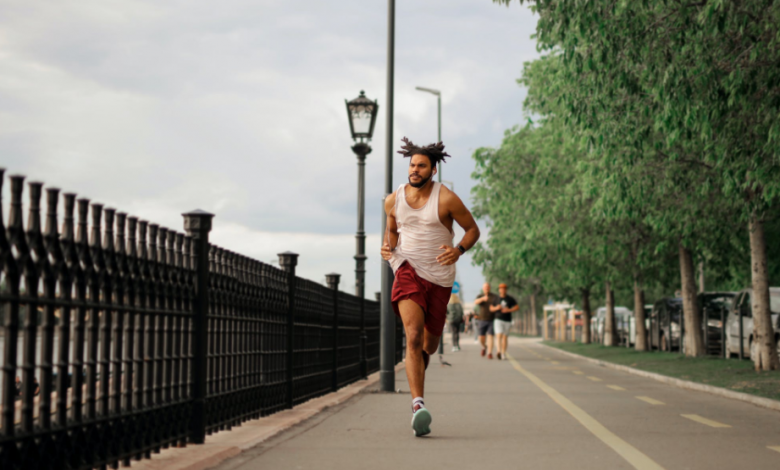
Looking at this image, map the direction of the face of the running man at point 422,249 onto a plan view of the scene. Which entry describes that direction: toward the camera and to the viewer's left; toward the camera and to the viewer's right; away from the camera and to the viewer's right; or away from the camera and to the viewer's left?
toward the camera and to the viewer's left

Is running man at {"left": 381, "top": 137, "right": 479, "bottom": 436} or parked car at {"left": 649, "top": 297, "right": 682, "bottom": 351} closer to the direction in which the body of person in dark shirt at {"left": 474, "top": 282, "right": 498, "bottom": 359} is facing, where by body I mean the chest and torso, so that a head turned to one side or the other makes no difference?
the running man

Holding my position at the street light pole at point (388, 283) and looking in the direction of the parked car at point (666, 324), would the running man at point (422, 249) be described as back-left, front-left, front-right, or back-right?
back-right

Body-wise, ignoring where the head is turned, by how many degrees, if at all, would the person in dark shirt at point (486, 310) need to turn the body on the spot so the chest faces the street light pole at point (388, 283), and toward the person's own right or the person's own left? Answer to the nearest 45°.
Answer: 0° — they already face it

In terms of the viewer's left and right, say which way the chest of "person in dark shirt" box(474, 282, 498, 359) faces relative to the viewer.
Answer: facing the viewer

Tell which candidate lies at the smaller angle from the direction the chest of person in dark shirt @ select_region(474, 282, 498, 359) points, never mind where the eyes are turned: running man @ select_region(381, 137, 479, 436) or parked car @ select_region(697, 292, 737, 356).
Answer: the running man

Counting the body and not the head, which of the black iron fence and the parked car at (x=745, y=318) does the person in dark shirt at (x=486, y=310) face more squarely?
the black iron fence

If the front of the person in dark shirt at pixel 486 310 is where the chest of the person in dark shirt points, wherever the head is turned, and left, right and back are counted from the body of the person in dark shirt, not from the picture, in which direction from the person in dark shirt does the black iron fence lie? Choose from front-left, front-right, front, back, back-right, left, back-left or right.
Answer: front

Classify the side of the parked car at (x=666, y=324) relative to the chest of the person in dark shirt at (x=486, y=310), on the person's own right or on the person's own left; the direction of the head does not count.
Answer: on the person's own left

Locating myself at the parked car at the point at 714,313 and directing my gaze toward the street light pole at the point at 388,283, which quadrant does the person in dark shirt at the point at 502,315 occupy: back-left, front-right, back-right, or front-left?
front-right

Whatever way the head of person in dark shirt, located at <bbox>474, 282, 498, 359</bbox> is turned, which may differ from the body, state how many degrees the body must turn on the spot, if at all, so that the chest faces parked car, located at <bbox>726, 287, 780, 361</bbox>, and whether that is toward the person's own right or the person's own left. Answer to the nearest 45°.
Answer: approximately 45° to the person's own left

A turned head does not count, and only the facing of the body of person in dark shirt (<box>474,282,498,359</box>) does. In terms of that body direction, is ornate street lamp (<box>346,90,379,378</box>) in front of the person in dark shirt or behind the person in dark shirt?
in front

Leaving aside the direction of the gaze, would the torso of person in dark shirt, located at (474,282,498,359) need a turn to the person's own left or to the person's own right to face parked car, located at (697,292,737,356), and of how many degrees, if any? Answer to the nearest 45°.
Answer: approximately 90° to the person's own left
